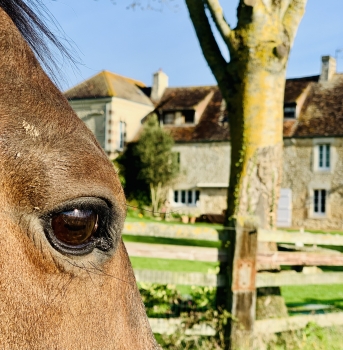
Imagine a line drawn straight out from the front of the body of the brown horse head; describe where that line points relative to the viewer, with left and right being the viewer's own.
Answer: facing to the right of the viewer
